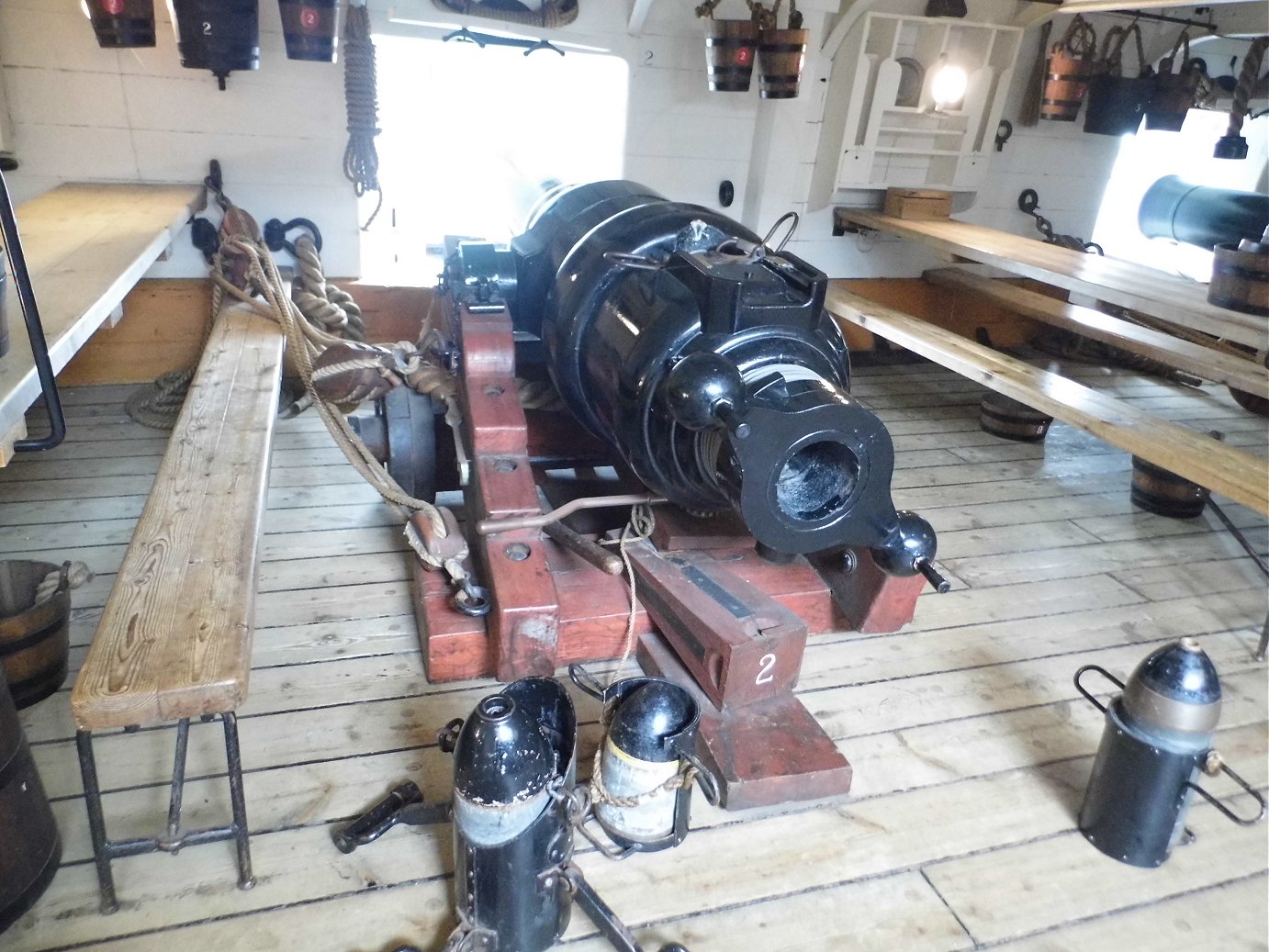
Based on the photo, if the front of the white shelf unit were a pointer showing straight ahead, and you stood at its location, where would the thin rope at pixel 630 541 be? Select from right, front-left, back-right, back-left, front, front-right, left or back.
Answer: front-right

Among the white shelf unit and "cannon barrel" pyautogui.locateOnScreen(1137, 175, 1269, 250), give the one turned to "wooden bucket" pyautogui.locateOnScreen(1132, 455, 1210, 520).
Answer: the white shelf unit

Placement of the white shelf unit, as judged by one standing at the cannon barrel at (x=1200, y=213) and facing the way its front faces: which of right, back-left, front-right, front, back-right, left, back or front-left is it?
left

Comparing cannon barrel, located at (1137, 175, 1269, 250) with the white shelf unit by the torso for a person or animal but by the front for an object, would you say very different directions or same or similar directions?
very different directions

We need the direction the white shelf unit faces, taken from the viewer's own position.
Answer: facing the viewer and to the right of the viewer

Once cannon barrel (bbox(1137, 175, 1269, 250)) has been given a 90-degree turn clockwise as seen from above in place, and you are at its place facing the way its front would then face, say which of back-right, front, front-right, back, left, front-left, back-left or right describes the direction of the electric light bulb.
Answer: back

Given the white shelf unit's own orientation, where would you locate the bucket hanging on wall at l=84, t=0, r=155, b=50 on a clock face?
The bucket hanging on wall is roughly at 3 o'clock from the white shelf unit.

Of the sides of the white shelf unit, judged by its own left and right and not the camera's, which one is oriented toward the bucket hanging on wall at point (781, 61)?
right

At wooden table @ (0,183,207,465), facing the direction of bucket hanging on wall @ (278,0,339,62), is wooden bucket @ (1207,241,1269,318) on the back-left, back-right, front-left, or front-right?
front-right
